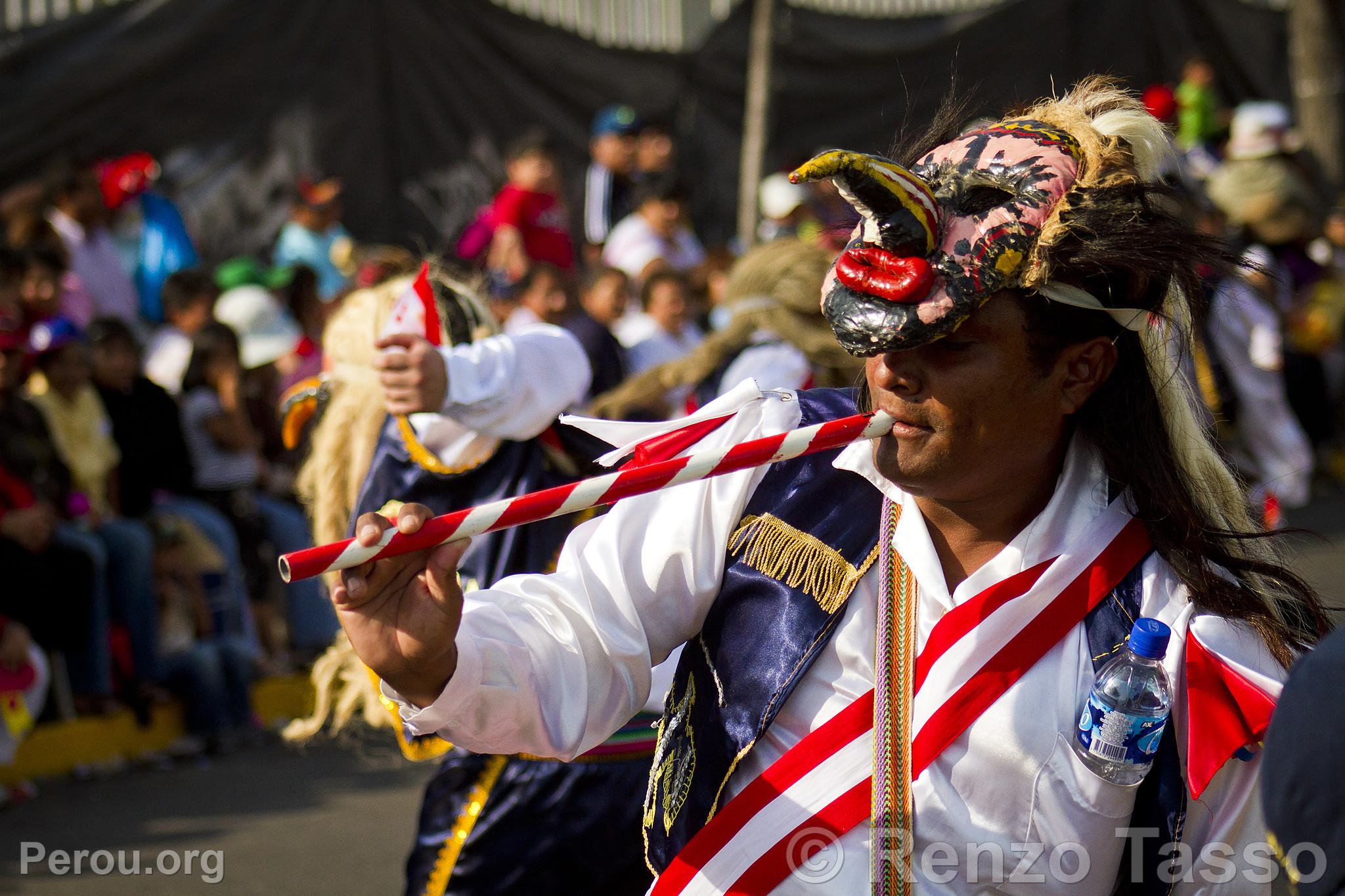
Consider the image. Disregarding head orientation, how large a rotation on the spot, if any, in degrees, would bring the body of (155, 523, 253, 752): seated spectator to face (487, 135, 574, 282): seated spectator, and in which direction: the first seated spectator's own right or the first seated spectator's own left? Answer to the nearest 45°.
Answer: approximately 90° to the first seated spectator's own left

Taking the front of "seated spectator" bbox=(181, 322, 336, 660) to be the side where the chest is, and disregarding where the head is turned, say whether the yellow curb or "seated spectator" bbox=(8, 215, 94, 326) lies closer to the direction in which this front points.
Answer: the yellow curb

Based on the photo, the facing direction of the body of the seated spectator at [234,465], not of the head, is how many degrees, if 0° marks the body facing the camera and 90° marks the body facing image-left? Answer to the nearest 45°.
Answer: approximately 315°

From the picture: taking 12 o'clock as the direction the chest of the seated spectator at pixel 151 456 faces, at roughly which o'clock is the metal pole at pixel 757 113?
The metal pole is roughly at 9 o'clock from the seated spectator.

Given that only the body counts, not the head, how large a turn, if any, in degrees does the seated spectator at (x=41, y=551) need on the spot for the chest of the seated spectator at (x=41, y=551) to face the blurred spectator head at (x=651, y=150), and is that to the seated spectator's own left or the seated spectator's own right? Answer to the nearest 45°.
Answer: approximately 90° to the seated spectator's own left

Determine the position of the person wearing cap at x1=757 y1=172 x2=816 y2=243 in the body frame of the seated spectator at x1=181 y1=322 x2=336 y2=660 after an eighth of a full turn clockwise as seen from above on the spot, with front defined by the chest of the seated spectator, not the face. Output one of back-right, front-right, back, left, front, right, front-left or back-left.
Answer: back-left

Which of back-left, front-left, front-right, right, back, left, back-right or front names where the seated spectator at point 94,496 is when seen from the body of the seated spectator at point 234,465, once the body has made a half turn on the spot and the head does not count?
left

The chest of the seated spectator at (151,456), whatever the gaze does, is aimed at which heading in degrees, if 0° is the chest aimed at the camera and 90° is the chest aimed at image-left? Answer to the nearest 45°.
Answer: approximately 315°

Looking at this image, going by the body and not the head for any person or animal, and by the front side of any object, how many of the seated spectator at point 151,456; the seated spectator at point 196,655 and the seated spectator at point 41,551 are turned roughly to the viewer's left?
0

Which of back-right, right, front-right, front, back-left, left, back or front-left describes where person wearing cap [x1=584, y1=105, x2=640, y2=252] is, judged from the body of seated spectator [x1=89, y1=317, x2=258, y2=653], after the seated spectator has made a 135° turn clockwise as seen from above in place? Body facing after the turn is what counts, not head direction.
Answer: back-right

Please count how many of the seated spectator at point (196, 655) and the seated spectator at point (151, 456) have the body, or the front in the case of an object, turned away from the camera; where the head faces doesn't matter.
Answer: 0

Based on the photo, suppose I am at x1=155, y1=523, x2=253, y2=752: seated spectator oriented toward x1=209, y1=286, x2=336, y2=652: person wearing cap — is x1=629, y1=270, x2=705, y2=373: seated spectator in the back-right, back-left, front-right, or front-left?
front-right

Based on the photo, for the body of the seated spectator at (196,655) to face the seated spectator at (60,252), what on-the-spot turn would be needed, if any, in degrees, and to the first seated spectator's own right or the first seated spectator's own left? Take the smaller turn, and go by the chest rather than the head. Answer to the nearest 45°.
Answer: approximately 135° to the first seated spectator's own left
